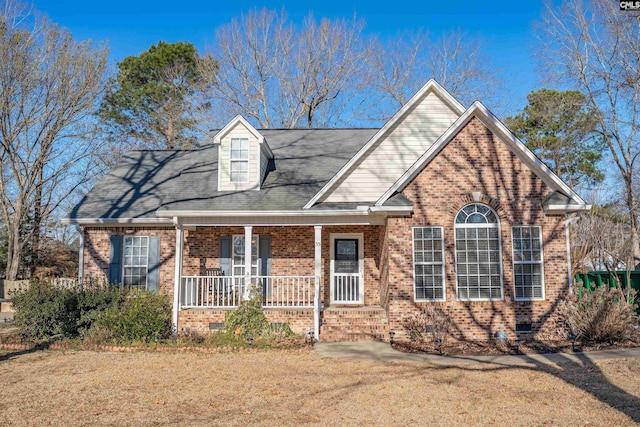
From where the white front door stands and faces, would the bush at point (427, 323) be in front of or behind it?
in front

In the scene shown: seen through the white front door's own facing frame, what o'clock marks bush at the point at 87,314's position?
The bush is roughly at 2 o'clock from the white front door.

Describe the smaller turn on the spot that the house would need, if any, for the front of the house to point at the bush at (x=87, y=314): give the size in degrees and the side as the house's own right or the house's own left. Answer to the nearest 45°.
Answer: approximately 90° to the house's own right

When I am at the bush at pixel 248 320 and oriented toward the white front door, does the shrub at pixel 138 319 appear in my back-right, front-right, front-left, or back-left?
back-left

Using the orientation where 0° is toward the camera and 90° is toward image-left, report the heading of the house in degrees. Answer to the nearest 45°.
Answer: approximately 0°

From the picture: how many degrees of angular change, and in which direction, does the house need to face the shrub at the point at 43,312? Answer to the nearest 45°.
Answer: approximately 90° to its right

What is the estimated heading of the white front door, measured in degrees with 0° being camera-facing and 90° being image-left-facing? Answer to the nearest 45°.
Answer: approximately 0°

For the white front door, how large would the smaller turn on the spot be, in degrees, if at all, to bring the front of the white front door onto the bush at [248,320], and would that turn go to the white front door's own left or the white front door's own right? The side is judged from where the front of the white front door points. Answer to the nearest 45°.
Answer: approximately 45° to the white front door's own right

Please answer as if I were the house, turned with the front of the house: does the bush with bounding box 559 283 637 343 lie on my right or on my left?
on my left

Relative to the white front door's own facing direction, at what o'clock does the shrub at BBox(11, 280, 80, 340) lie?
The shrub is roughly at 2 o'clock from the white front door.
